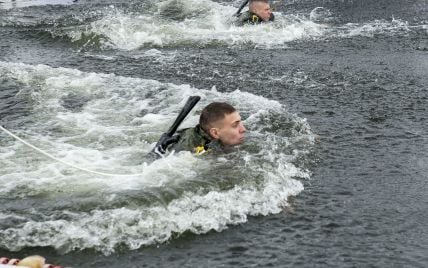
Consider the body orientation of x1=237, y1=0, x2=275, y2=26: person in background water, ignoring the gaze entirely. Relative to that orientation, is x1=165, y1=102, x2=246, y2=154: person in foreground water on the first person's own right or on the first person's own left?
on the first person's own right
